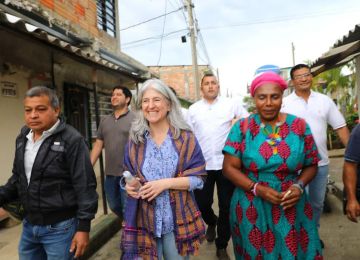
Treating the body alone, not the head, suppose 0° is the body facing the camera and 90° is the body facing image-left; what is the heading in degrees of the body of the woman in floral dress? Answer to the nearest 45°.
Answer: approximately 0°

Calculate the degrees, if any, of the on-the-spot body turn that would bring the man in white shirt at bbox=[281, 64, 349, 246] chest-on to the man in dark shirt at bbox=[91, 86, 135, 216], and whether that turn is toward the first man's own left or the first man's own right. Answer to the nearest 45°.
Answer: approximately 90° to the first man's own right

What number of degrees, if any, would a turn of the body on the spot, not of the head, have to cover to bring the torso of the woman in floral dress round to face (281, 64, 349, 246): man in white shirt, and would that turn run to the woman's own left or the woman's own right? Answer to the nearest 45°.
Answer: approximately 180°

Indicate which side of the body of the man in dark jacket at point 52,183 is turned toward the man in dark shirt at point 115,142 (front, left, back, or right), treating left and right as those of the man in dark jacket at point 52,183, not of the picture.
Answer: back

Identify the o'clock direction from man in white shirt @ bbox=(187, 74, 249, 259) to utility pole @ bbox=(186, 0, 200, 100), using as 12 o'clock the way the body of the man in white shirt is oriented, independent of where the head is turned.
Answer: The utility pole is roughly at 6 o'clock from the man in white shirt.

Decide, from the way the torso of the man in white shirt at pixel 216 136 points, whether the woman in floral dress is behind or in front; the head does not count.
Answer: in front

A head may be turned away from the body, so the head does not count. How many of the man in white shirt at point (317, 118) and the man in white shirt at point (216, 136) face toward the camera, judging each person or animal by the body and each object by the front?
2

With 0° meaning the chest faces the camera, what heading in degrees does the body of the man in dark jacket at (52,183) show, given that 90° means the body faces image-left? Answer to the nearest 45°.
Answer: approximately 45°

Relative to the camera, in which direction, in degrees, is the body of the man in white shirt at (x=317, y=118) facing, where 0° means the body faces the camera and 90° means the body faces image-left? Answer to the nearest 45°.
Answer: approximately 0°

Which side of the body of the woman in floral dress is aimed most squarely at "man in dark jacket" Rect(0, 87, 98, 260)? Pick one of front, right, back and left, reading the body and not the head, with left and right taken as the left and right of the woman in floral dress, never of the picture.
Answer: right
